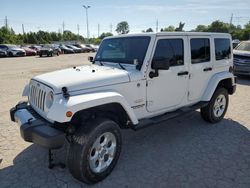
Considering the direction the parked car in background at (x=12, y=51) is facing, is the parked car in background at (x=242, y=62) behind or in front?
in front

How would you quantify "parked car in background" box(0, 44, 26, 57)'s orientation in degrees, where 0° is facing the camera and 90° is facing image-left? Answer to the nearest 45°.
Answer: approximately 315°

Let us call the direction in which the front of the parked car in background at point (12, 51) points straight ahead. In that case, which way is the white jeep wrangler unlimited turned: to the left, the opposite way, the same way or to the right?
to the right

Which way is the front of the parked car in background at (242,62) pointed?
toward the camera

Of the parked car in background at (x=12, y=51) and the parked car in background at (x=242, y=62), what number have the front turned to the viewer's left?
0

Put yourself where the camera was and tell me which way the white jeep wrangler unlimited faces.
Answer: facing the viewer and to the left of the viewer

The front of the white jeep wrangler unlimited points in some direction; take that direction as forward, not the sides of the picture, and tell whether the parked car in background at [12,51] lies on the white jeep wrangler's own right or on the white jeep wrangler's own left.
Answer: on the white jeep wrangler's own right

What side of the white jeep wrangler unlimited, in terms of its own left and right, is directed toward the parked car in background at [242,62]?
back
